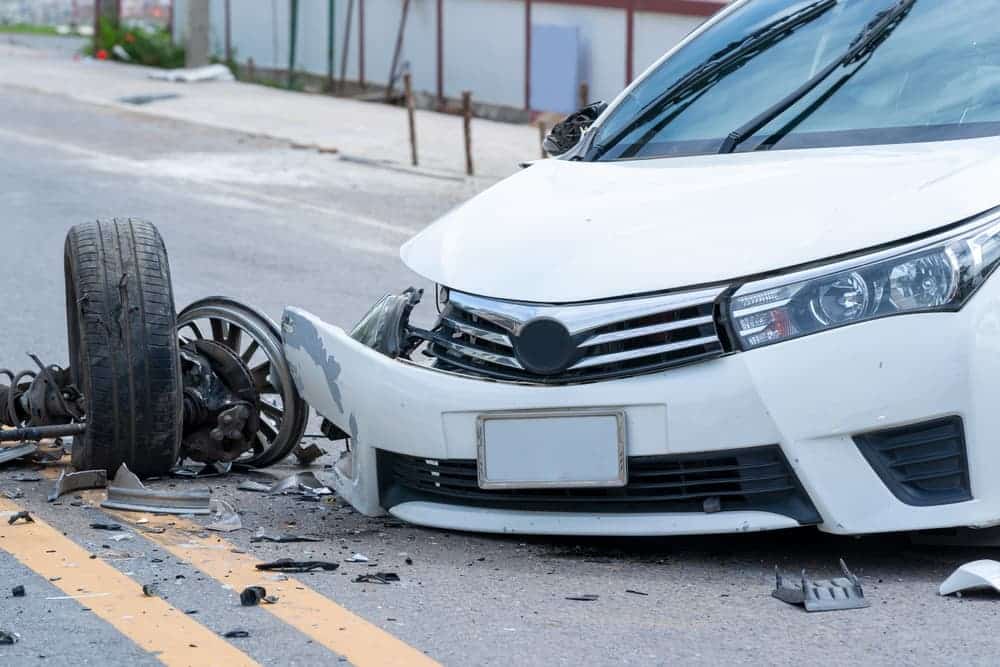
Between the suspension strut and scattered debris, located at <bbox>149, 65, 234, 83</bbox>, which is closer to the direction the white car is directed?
the suspension strut

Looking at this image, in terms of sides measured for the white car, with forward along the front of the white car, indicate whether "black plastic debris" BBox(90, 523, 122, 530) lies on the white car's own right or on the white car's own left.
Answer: on the white car's own right

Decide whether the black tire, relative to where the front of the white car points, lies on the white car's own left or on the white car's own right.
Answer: on the white car's own right

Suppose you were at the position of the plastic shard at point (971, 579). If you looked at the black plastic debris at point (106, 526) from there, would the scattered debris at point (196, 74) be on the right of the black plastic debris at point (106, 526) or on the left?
right

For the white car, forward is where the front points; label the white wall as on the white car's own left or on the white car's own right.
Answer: on the white car's own right

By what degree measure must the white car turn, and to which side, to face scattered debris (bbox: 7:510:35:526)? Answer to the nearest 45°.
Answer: approximately 45° to its right

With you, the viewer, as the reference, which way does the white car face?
facing the viewer and to the left of the viewer

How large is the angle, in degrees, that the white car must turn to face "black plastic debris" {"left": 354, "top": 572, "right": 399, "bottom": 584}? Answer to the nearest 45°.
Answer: approximately 45° to its right
